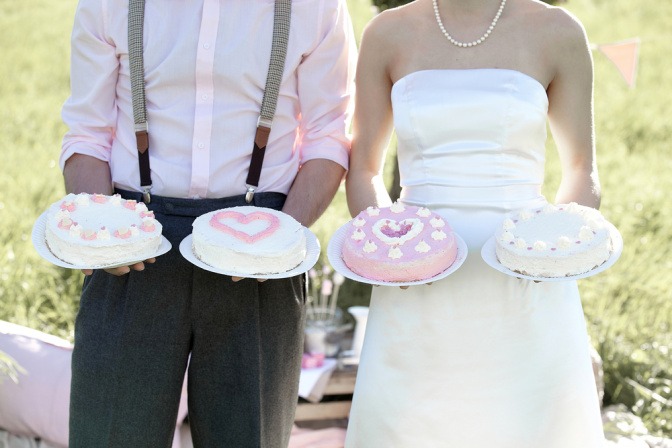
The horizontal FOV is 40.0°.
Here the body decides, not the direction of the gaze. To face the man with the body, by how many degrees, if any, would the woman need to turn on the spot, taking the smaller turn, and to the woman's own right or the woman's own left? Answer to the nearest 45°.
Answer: approximately 90° to the woman's own right

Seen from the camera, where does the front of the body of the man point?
toward the camera

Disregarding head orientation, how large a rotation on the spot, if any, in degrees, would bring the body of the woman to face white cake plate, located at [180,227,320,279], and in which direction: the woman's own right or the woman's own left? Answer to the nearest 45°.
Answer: approximately 45° to the woman's own right

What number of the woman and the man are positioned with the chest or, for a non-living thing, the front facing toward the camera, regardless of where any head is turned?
2

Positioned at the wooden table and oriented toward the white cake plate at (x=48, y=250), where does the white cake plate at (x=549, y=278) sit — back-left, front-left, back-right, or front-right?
front-left

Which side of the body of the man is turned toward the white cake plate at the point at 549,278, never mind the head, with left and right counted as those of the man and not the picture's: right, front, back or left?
left

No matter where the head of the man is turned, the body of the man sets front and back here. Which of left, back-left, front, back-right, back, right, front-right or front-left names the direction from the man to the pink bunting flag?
back-left
